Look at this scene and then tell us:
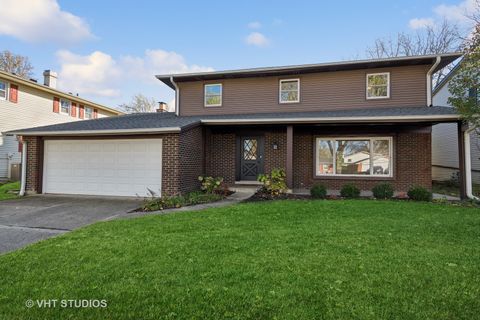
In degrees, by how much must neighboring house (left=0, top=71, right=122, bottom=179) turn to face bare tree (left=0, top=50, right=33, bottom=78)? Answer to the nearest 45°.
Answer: approximately 135° to its left

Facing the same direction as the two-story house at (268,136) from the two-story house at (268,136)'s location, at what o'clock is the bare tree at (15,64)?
The bare tree is roughly at 4 o'clock from the two-story house.

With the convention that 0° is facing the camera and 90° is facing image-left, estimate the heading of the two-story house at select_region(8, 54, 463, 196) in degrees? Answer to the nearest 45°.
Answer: approximately 0°

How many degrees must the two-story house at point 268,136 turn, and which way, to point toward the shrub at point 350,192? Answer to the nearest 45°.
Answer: approximately 45° to its left
